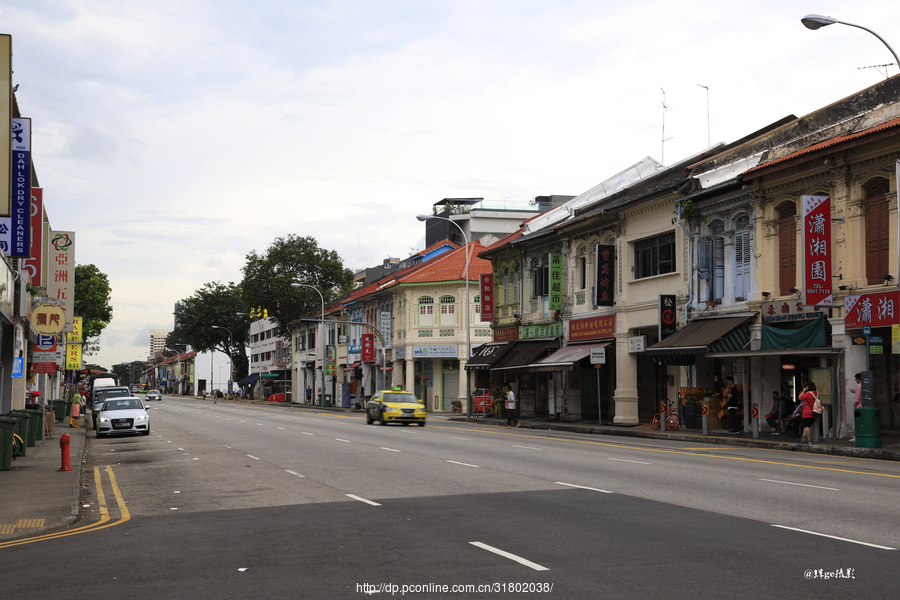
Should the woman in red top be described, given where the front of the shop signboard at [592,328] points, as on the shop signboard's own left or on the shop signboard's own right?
on the shop signboard's own left

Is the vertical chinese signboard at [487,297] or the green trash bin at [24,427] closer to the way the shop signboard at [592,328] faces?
the green trash bin

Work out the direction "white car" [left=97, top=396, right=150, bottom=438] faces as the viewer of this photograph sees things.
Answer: facing the viewer

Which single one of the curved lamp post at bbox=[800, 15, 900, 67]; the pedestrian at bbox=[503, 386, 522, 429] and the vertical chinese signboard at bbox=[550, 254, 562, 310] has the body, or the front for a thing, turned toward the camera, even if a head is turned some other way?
the vertical chinese signboard

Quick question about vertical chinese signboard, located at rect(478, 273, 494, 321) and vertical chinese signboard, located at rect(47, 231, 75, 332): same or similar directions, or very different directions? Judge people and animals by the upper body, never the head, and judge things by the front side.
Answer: same or similar directions

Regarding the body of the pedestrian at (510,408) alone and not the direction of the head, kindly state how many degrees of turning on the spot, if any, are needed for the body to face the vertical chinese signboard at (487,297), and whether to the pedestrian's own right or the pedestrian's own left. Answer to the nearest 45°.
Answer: approximately 90° to the pedestrian's own right

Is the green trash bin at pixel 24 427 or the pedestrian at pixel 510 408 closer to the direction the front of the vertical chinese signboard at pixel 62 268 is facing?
the green trash bin

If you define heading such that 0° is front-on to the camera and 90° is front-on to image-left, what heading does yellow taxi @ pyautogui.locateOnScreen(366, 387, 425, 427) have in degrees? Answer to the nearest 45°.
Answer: approximately 315°

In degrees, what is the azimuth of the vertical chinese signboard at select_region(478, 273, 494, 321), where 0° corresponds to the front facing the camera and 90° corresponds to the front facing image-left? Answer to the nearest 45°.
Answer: approximately 0°
